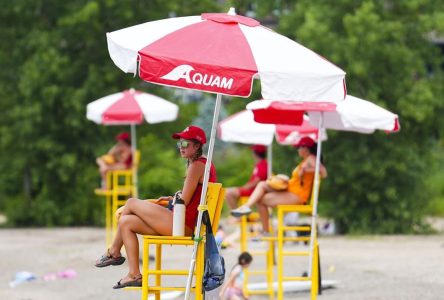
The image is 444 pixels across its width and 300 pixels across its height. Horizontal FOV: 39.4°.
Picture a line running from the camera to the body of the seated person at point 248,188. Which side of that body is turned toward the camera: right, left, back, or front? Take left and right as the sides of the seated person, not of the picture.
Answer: left

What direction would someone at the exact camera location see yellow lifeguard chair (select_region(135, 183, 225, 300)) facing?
facing to the left of the viewer

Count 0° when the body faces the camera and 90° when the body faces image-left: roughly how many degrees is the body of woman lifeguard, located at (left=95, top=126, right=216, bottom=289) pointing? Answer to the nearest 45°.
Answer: approximately 90°

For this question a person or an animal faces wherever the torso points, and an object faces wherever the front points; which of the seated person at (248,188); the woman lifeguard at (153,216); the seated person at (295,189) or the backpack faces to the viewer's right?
the backpack

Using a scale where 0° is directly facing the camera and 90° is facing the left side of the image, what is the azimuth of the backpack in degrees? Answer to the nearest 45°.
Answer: approximately 270°

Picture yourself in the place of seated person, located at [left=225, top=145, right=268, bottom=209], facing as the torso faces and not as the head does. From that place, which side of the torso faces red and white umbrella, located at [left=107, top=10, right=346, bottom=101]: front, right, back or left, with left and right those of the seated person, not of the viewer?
left

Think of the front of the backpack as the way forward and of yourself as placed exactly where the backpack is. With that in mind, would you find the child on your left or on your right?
on your left

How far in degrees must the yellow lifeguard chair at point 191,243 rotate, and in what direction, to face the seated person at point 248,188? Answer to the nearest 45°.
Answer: approximately 90° to its right

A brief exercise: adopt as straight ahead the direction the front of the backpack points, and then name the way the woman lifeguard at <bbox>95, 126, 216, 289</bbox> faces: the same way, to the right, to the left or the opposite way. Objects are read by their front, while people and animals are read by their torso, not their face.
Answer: the opposite way

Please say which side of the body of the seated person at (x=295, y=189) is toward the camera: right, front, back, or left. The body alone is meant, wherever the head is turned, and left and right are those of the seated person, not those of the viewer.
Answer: left
